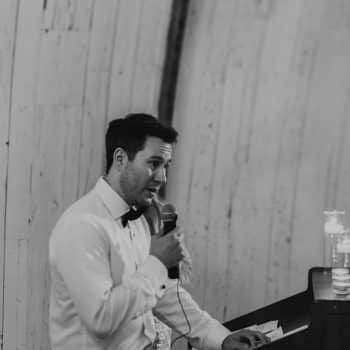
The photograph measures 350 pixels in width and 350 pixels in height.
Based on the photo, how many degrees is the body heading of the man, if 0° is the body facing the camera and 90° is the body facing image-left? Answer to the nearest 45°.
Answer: approximately 315°

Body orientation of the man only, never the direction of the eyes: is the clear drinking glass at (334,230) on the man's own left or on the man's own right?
on the man's own left

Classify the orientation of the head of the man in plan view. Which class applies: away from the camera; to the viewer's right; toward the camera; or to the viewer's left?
to the viewer's right
